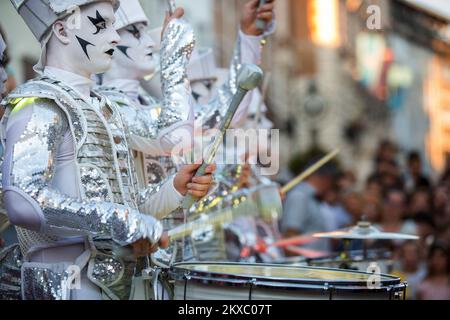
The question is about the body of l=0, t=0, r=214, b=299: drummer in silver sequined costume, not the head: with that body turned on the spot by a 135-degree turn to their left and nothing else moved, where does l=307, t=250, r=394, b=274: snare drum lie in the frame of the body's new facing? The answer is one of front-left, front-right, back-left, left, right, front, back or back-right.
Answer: right

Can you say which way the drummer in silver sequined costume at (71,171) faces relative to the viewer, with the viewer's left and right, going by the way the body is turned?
facing to the right of the viewer

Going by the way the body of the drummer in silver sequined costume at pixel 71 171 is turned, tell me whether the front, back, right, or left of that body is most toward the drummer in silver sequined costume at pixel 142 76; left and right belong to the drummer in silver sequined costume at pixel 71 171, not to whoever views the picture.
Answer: left

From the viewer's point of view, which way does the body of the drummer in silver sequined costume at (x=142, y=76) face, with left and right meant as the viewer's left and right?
facing to the right of the viewer

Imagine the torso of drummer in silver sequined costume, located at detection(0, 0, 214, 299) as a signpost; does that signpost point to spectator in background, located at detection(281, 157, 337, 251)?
no

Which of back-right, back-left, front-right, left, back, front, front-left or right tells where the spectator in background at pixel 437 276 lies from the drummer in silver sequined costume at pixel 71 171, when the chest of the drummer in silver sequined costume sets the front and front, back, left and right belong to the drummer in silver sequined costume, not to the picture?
front-left

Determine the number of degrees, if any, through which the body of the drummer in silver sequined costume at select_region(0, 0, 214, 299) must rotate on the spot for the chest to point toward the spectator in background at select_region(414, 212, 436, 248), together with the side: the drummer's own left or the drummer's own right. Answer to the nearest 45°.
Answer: approximately 45° to the drummer's own left

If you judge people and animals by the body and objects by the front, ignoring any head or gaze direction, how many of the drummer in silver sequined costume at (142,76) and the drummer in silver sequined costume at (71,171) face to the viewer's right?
2

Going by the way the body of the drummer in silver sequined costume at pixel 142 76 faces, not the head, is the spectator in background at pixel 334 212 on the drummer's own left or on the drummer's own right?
on the drummer's own left

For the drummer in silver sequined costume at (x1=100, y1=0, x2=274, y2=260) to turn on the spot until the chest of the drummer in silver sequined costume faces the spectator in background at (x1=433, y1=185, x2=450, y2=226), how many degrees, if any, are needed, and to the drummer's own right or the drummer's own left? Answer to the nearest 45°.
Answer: approximately 45° to the drummer's own left

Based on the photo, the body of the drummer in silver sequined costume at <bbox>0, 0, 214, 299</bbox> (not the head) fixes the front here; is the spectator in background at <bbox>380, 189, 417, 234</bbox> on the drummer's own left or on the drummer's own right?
on the drummer's own left

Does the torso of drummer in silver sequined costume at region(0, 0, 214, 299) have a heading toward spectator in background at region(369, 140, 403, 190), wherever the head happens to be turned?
no

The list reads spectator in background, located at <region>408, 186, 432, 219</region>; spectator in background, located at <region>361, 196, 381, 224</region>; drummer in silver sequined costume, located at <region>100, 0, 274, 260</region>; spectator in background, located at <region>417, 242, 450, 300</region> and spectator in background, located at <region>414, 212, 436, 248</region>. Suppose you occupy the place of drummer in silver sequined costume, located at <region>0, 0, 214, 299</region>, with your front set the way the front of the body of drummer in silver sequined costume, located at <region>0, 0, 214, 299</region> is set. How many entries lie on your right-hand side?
0

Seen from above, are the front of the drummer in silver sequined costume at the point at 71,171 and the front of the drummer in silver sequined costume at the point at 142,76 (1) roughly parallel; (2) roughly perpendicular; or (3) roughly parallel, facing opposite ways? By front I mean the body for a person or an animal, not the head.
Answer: roughly parallel
